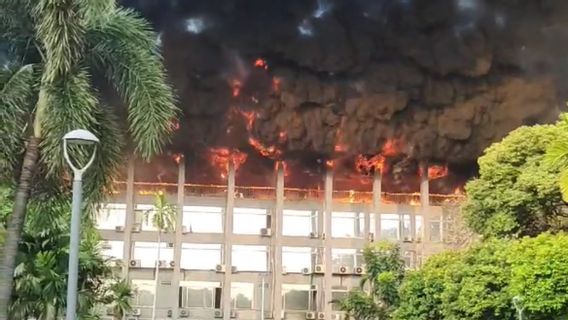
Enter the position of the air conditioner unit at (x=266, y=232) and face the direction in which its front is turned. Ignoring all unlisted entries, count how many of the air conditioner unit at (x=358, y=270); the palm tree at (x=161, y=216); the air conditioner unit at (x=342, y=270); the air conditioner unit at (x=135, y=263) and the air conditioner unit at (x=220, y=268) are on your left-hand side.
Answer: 2

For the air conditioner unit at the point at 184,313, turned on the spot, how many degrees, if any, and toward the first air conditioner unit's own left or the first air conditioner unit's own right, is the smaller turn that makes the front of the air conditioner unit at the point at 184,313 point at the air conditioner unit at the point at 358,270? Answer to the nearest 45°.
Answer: approximately 90° to the first air conditioner unit's own left

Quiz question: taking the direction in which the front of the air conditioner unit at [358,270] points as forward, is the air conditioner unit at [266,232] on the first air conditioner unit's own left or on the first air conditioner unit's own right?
on the first air conditioner unit's own right

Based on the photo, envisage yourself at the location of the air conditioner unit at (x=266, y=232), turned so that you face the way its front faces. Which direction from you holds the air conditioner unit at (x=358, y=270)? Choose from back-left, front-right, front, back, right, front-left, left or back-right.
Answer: left

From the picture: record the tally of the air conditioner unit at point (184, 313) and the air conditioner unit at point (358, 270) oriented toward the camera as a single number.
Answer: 2

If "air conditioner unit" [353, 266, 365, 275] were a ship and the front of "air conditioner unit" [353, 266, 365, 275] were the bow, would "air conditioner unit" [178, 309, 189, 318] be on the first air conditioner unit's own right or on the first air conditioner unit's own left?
on the first air conditioner unit's own right

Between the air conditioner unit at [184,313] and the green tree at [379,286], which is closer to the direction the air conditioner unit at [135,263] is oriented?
the green tree

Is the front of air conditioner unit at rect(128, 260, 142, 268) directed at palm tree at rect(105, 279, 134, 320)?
yes

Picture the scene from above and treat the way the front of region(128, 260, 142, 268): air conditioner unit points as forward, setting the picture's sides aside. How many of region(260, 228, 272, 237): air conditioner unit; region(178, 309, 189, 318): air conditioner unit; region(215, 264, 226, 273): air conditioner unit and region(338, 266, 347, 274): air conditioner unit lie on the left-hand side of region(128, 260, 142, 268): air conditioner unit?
4

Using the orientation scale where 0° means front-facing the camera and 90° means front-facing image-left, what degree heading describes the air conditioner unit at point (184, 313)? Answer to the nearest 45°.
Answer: approximately 0°
